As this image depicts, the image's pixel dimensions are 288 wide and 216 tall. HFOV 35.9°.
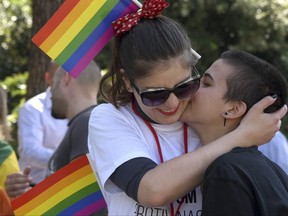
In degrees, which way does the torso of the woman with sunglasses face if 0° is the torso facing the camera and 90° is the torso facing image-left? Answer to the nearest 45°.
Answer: approximately 315°
